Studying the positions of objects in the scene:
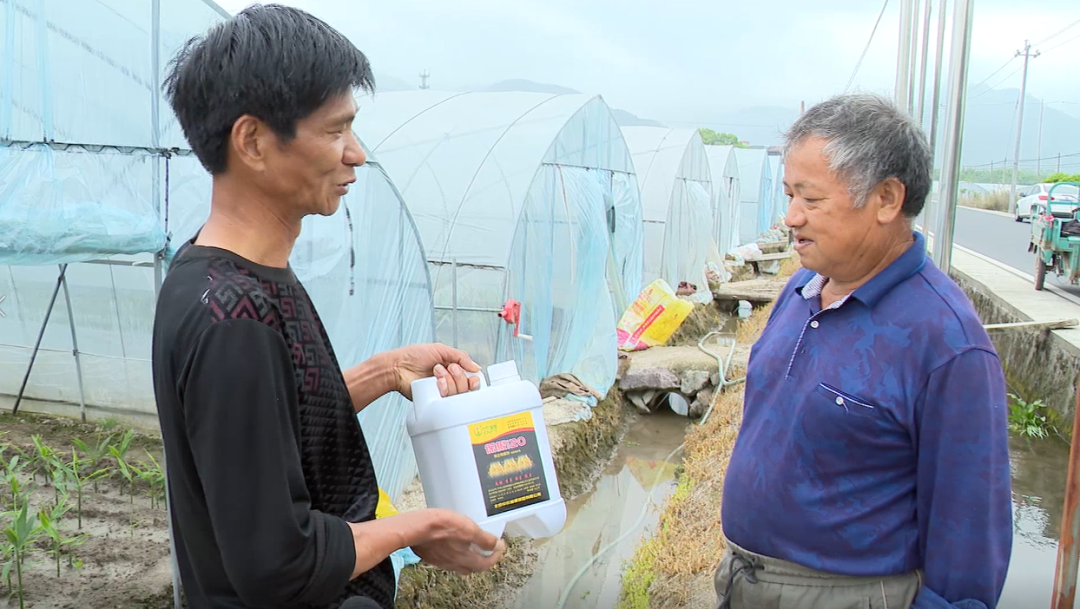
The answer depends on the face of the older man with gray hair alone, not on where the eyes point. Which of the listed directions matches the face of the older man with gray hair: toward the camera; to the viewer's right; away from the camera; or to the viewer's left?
to the viewer's left

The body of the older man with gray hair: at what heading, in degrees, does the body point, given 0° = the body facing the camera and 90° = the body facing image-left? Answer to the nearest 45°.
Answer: approximately 45°

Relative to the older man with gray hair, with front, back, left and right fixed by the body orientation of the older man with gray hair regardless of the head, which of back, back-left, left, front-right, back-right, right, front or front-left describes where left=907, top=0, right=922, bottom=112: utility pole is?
back-right

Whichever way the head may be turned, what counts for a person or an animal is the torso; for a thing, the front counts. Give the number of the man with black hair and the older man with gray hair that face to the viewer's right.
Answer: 1

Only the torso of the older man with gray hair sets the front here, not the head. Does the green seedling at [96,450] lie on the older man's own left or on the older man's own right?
on the older man's own right

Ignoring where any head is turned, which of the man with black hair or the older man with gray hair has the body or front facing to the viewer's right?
the man with black hair

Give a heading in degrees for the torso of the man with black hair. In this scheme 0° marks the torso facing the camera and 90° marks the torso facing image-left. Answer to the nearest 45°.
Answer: approximately 270°

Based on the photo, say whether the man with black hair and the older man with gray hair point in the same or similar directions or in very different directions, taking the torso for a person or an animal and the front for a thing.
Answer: very different directions

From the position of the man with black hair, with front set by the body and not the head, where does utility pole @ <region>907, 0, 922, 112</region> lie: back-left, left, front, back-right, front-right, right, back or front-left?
front-left
